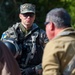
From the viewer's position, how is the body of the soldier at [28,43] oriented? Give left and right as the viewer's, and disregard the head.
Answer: facing the viewer

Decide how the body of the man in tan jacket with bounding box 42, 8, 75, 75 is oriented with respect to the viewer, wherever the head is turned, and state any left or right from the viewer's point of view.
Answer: facing away from the viewer and to the left of the viewer

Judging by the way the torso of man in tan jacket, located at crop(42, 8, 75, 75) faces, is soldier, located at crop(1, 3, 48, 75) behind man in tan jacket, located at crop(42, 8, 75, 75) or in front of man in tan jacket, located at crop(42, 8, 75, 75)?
in front

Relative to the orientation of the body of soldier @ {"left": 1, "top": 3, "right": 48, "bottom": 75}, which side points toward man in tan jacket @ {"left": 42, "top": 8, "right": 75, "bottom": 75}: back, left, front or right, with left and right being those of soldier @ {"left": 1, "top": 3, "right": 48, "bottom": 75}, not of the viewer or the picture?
front

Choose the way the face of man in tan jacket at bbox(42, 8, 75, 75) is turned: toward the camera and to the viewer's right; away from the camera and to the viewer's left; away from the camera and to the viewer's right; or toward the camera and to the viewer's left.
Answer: away from the camera and to the viewer's left

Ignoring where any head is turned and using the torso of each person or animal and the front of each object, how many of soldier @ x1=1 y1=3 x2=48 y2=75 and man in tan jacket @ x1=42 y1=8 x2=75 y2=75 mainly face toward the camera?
1

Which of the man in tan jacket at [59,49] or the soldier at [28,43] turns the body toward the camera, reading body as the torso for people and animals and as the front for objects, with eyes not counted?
the soldier at [28,43]
